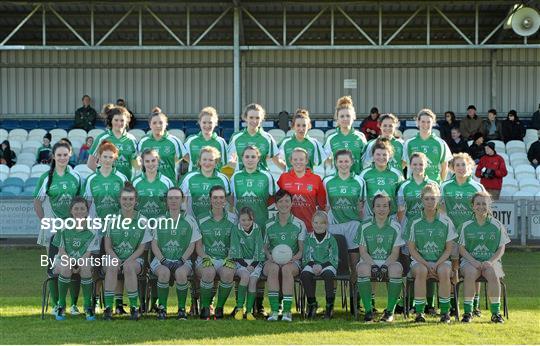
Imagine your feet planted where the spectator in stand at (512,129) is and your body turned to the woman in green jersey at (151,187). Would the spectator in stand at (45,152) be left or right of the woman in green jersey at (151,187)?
right

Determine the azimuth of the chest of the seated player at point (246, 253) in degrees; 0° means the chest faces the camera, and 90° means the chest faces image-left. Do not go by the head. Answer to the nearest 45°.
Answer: approximately 0°

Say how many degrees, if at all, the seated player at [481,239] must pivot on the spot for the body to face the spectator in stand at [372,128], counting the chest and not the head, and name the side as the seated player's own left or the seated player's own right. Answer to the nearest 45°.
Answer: approximately 180°

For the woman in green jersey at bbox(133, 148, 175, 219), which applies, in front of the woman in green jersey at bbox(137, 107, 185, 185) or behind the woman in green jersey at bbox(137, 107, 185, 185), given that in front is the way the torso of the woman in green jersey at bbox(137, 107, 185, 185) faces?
in front

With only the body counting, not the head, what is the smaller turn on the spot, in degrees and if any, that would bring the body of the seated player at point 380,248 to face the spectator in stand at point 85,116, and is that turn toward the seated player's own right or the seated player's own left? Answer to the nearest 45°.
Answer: approximately 135° to the seated player's own right

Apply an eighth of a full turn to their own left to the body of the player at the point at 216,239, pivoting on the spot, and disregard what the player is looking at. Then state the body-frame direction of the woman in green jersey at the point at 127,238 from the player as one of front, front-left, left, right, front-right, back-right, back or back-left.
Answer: back-right

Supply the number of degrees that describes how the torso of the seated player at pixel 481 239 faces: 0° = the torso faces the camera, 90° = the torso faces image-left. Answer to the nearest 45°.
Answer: approximately 0°
